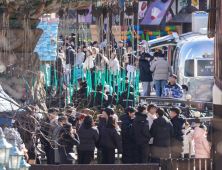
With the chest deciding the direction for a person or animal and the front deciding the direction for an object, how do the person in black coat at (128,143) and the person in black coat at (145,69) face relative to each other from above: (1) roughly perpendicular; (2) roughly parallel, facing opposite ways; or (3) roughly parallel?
roughly parallel

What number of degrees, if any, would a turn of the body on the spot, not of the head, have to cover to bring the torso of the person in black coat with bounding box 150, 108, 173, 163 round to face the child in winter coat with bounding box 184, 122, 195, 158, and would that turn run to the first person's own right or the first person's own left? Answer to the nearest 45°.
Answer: approximately 45° to the first person's own right

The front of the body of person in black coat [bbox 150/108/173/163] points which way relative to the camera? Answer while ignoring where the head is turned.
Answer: away from the camera

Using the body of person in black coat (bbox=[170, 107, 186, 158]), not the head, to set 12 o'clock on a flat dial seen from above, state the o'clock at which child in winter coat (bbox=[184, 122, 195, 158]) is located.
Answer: The child in winter coat is roughly at 4 o'clock from the person in black coat.

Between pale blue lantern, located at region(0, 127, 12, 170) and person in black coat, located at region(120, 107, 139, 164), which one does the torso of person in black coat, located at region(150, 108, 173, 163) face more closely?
the person in black coat

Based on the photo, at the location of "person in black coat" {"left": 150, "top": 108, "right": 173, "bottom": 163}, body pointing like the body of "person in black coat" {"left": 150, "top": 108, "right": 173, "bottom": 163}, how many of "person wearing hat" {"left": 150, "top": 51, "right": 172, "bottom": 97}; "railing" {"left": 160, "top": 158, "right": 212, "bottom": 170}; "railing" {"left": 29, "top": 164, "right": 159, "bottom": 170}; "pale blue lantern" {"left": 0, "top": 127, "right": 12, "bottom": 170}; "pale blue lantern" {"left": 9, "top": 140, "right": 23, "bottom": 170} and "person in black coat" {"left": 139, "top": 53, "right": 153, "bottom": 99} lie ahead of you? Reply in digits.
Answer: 2

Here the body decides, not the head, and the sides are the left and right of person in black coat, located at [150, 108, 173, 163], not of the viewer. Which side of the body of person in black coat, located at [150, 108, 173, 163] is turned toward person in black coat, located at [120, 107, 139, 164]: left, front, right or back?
left

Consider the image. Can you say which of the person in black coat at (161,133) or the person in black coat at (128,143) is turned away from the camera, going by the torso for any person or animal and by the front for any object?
the person in black coat at (161,133)
